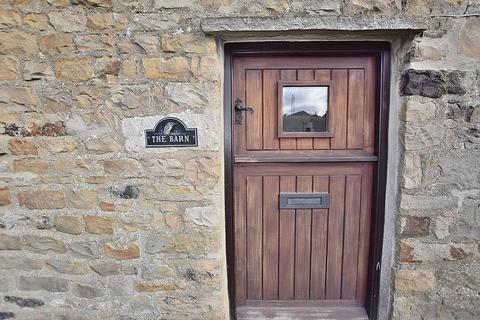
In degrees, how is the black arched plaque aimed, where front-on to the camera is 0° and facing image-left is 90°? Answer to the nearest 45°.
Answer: approximately 0°

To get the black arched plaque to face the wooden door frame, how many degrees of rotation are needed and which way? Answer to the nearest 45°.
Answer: approximately 90° to its left

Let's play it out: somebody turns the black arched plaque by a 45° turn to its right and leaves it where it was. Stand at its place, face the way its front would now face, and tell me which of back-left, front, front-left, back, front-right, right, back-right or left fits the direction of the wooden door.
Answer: back-left
